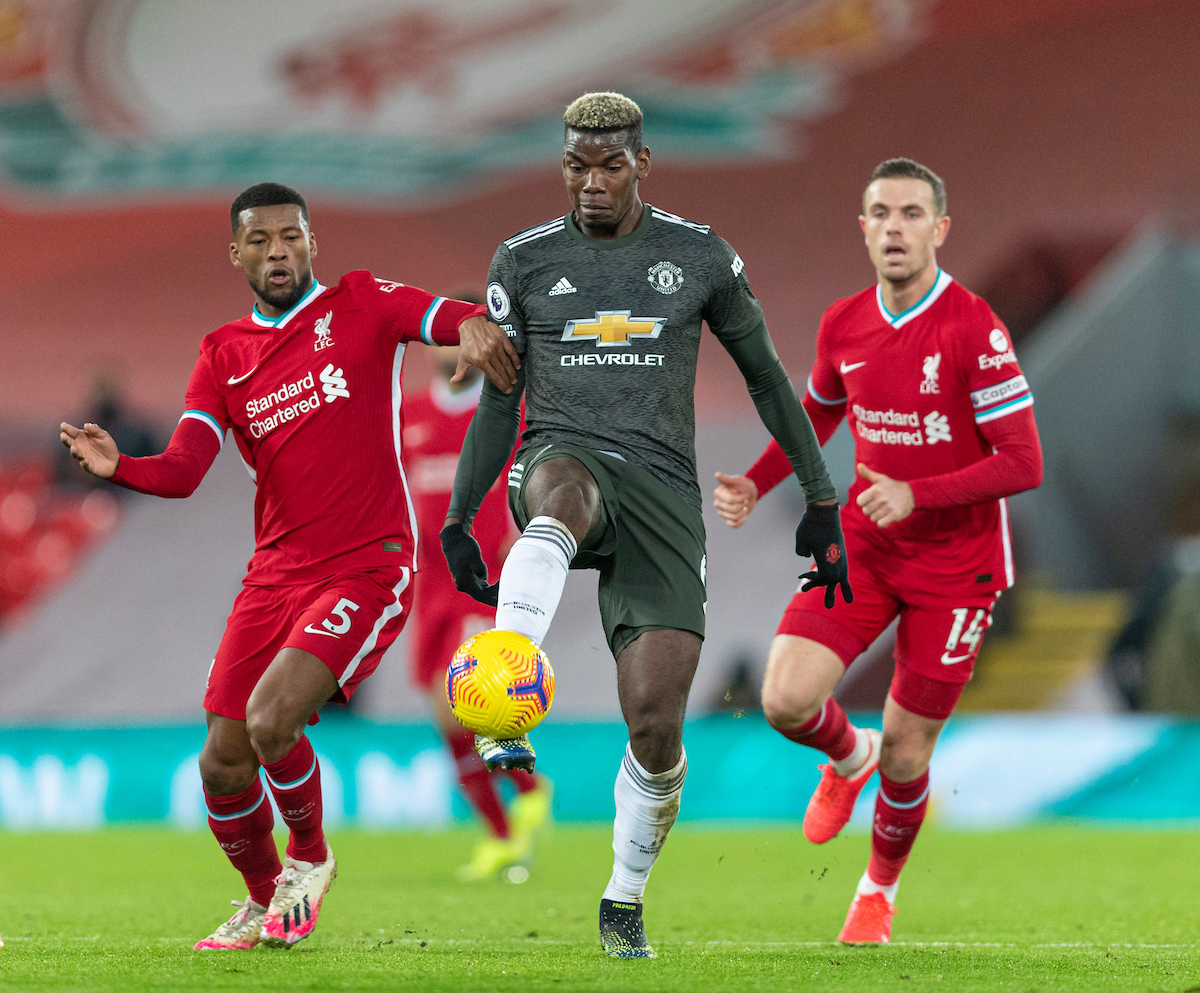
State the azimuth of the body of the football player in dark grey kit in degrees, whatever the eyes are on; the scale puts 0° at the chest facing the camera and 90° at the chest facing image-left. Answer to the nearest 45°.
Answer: approximately 0°

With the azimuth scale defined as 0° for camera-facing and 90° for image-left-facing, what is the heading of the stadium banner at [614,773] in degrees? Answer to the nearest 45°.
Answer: approximately 0°

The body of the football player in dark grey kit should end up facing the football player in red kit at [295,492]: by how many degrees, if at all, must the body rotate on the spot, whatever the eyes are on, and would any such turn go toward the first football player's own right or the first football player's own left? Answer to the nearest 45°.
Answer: approximately 135° to the first football player's own right

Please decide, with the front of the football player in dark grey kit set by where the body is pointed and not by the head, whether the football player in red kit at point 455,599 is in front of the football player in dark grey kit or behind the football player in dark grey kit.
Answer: behind

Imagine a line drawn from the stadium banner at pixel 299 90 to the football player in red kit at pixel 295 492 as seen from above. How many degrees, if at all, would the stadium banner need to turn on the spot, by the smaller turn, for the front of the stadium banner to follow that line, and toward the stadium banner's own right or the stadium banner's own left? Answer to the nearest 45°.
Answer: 0° — it already faces them

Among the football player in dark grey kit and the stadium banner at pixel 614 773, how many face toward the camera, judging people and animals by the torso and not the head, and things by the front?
2

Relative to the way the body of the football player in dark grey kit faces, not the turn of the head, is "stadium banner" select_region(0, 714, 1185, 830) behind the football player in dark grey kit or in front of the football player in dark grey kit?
behind

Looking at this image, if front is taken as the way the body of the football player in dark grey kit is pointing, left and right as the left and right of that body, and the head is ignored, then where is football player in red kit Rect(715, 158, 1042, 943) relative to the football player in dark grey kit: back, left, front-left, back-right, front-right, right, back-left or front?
back-left
